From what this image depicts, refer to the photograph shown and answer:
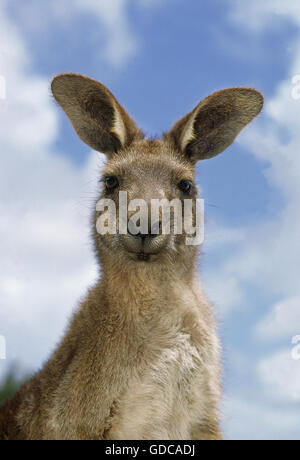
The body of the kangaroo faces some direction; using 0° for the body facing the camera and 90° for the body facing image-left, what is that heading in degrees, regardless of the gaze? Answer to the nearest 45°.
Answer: approximately 315°
